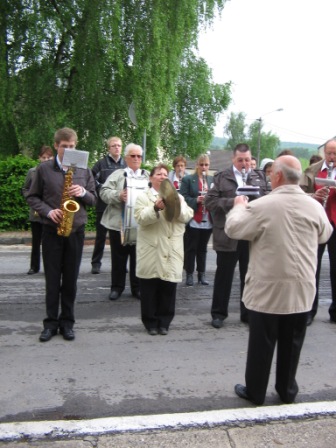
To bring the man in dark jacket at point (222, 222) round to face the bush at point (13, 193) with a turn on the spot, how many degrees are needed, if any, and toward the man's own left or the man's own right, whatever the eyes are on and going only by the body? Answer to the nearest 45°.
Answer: approximately 135° to the man's own right

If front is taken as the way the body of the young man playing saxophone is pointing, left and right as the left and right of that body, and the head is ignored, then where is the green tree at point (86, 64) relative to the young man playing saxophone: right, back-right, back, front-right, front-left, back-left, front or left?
back

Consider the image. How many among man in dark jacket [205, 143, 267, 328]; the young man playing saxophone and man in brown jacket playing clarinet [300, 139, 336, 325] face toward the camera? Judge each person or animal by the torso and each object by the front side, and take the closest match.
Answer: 3

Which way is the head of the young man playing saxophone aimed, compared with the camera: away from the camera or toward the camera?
toward the camera

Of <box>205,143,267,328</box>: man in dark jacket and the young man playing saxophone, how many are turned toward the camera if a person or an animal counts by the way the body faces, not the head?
2

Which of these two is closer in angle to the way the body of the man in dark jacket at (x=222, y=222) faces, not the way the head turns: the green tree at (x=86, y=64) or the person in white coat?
the person in white coat

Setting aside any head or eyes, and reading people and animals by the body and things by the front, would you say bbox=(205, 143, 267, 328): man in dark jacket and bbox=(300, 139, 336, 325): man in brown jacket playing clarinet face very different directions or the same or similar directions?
same or similar directions

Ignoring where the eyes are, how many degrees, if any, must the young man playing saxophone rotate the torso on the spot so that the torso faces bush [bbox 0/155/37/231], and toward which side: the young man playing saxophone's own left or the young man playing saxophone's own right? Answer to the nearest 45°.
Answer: approximately 180°

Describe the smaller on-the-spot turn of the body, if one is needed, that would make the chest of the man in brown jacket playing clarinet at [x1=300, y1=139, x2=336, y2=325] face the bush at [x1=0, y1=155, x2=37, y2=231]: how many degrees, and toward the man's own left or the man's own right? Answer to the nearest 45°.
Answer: approximately 135° to the man's own right

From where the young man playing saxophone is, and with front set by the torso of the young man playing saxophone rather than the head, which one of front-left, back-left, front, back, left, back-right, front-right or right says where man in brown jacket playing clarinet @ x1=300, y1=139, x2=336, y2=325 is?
left

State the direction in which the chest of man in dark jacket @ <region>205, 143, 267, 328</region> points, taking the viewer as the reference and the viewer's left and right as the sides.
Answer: facing the viewer

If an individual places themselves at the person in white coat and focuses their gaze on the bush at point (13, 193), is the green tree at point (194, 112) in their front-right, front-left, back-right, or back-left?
front-right

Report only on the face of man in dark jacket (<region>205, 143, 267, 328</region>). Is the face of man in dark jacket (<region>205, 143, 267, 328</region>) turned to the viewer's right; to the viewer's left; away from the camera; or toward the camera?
toward the camera

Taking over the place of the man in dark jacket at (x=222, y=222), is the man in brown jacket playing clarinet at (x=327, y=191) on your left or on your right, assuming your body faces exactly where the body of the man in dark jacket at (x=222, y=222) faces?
on your left

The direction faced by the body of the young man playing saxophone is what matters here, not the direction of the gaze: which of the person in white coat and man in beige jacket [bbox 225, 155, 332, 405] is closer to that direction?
the man in beige jacket
